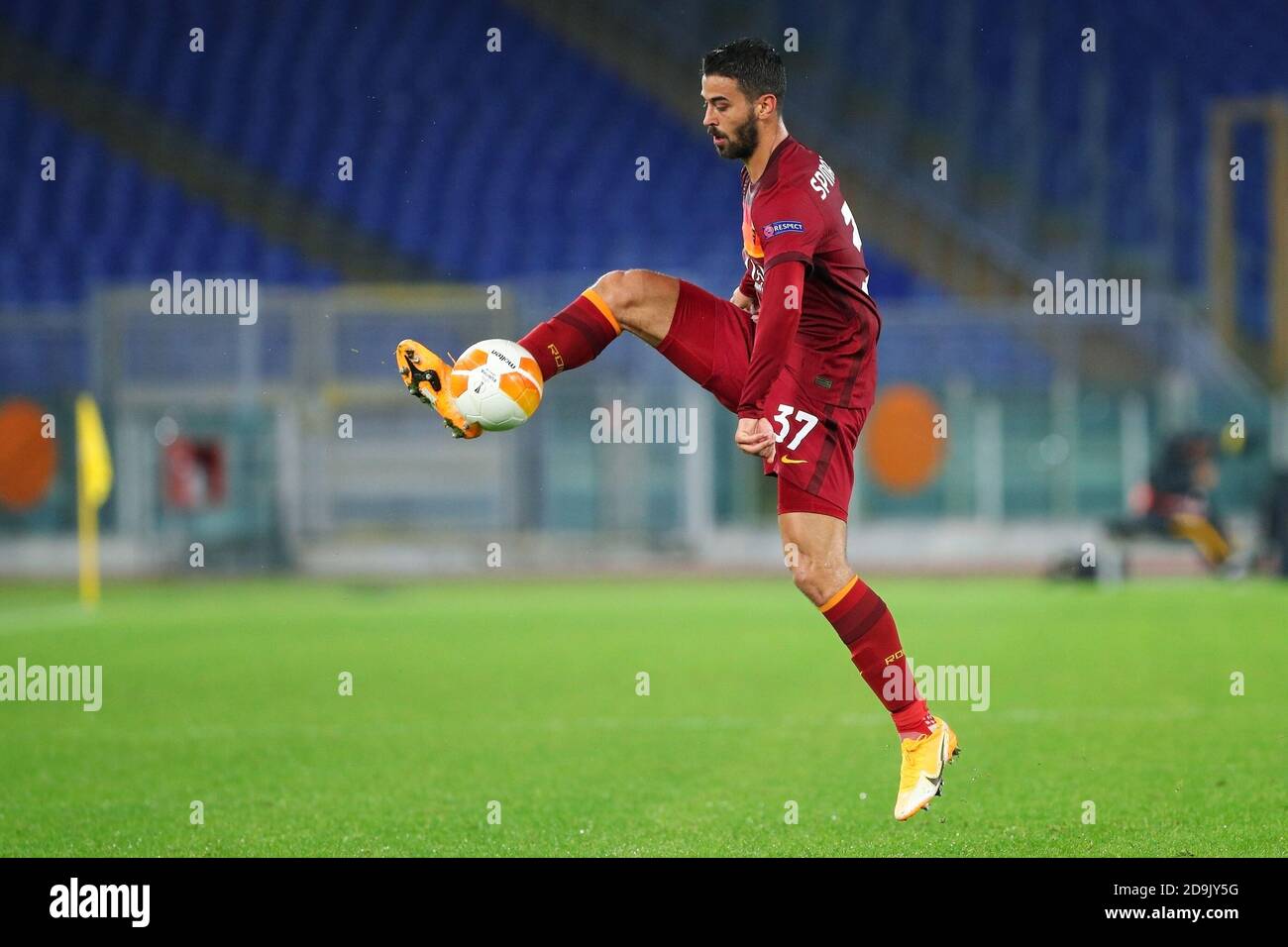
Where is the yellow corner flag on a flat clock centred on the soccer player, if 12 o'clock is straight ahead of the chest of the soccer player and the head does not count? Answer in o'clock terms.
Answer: The yellow corner flag is roughly at 2 o'clock from the soccer player.

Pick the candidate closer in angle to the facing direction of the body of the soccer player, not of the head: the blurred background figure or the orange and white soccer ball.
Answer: the orange and white soccer ball

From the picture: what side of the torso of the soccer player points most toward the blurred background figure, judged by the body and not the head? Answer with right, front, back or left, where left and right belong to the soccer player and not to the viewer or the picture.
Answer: right

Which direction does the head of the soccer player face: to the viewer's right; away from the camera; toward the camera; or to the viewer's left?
to the viewer's left

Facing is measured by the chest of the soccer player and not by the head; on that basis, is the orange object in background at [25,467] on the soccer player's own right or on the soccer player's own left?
on the soccer player's own right

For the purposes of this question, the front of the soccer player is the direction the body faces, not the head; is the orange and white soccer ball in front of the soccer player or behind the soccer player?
in front

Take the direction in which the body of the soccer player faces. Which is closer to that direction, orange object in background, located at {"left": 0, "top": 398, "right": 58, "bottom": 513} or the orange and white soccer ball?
the orange and white soccer ball

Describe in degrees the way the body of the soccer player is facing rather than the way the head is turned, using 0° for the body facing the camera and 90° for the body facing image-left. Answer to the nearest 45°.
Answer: approximately 90°

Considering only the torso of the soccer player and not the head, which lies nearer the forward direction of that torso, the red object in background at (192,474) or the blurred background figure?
the red object in background

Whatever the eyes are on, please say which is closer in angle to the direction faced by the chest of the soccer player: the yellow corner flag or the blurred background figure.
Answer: the yellow corner flag
